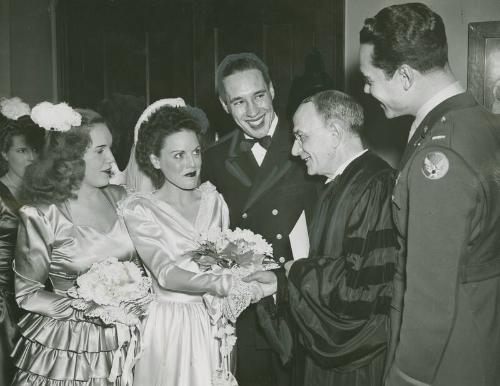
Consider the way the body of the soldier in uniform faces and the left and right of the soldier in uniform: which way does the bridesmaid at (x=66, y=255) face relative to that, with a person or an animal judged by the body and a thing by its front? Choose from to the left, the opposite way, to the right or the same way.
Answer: the opposite way

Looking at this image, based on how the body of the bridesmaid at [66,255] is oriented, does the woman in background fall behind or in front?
behind

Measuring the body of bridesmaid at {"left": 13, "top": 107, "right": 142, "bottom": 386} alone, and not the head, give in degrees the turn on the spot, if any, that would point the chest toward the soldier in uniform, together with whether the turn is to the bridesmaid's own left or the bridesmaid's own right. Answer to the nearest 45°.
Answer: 0° — they already face them

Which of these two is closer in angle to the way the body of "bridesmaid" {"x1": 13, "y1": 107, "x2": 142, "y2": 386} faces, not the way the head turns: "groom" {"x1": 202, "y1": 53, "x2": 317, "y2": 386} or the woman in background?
the groom

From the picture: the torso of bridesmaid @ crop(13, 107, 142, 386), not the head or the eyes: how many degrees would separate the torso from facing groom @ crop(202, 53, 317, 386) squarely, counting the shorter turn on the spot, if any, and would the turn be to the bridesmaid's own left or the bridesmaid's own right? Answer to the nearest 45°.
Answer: approximately 45° to the bridesmaid's own left

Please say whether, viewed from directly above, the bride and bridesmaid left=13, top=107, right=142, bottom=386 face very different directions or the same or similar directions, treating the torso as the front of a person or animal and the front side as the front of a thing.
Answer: same or similar directions

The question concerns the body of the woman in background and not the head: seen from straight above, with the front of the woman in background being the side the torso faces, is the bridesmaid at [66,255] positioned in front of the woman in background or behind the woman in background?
in front

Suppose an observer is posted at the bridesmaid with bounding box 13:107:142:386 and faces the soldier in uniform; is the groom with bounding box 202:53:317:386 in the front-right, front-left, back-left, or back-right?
front-left

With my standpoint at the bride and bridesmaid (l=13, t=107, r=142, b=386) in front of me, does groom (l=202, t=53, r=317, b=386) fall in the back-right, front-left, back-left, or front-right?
back-right

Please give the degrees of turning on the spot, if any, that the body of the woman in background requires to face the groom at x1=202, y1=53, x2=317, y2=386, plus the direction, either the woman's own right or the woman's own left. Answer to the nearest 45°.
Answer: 0° — they already face them

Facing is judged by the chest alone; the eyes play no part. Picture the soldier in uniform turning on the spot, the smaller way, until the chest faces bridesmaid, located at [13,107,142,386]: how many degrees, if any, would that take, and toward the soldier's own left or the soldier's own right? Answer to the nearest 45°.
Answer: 0° — they already face them

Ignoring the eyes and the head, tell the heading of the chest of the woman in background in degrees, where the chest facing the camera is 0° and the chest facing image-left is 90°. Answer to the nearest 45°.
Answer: approximately 315°

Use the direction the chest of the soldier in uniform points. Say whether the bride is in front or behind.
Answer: in front

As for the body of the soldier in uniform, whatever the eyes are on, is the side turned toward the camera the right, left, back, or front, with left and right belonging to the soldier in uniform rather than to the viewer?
left

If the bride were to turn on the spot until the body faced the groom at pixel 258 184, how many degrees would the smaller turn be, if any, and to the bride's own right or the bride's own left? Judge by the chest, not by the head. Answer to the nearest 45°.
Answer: approximately 90° to the bride's own left

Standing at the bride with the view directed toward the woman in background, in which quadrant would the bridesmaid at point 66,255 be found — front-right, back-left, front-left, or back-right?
front-left

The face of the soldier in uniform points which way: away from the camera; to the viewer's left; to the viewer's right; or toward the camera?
to the viewer's left

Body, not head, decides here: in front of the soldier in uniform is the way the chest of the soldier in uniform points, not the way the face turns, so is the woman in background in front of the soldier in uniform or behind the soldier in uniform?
in front
